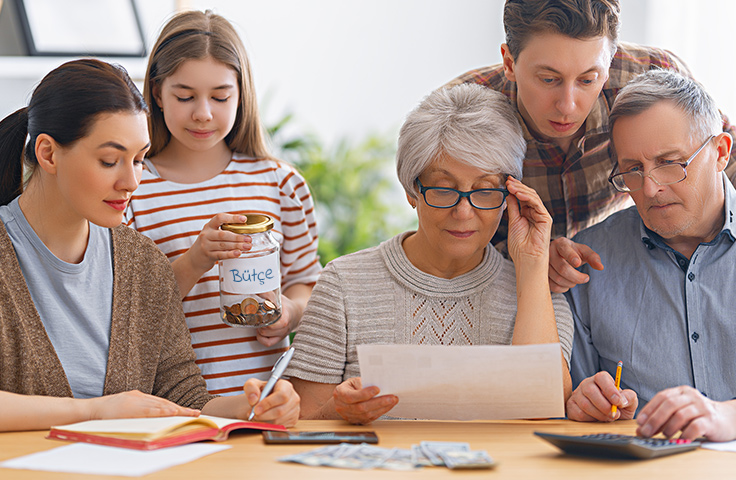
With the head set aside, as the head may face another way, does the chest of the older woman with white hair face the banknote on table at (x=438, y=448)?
yes

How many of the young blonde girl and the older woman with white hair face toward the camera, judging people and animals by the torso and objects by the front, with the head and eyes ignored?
2

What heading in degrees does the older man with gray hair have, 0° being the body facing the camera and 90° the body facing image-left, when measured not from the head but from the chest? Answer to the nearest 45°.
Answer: approximately 45°

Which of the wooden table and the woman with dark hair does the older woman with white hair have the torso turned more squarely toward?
the wooden table

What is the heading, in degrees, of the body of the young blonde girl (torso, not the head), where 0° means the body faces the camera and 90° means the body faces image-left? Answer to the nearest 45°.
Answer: approximately 0°

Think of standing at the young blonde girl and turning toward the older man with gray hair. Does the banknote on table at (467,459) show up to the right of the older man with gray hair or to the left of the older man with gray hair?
right

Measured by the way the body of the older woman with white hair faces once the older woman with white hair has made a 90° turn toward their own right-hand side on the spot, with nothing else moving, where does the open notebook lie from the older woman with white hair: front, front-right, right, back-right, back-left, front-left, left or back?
front-left

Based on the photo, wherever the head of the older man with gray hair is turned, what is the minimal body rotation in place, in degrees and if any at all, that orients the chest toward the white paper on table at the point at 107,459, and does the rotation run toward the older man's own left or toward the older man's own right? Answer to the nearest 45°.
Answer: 0° — they already face it

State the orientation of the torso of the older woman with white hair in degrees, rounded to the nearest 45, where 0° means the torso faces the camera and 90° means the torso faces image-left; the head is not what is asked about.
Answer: approximately 0°

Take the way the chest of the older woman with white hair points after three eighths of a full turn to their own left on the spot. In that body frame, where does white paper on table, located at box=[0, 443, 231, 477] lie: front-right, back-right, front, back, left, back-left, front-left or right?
back

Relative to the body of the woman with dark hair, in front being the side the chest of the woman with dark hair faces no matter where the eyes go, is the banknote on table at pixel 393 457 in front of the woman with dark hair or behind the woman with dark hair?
in front

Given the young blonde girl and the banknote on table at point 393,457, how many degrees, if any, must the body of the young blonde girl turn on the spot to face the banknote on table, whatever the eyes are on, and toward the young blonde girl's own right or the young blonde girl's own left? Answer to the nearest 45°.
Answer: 0° — they already face it

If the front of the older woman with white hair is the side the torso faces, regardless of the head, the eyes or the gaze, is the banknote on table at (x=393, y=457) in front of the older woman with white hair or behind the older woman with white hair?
in front
